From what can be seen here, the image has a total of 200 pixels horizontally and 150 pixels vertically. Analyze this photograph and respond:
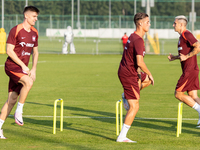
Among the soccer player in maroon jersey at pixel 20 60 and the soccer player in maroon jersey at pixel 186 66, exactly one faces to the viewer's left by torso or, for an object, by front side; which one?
the soccer player in maroon jersey at pixel 186 66

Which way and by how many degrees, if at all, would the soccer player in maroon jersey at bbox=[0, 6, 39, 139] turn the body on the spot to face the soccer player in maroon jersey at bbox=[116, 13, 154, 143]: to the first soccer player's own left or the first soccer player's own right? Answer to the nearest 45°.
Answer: approximately 45° to the first soccer player's own left

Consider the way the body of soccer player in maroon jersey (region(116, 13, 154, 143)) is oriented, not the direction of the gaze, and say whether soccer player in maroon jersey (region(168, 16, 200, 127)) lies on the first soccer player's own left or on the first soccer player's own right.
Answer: on the first soccer player's own left

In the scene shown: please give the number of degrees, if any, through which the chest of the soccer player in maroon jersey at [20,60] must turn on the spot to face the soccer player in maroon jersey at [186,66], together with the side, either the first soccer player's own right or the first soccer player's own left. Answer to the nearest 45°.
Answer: approximately 45° to the first soccer player's own left

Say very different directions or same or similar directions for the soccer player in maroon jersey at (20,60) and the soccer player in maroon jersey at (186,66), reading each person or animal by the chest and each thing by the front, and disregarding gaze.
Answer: very different directions

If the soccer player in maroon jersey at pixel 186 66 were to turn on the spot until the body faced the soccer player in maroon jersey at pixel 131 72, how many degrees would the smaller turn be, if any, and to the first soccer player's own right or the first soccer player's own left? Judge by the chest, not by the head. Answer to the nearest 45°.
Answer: approximately 45° to the first soccer player's own left

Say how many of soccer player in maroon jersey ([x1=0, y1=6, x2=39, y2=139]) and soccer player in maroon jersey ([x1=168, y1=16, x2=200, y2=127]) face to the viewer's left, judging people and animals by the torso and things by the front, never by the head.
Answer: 1

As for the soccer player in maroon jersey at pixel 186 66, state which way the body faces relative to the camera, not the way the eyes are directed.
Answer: to the viewer's left

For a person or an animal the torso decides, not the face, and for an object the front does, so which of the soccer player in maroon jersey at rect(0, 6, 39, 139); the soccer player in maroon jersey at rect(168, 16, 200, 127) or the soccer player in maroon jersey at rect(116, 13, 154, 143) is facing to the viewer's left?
the soccer player in maroon jersey at rect(168, 16, 200, 127)
